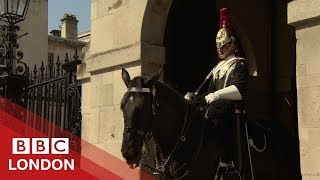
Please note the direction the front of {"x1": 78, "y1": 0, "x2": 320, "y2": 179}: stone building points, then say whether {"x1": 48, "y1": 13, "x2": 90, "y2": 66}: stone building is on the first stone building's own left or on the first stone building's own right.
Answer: on the first stone building's own right

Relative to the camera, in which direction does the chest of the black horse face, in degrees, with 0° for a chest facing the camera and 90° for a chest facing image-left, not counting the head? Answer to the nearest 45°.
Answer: approximately 45°

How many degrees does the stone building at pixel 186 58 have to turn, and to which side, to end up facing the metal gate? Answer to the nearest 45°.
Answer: approximately 90° to its right

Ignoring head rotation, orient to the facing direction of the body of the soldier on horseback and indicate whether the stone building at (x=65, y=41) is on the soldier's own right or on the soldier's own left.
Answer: on the soldier's own right
